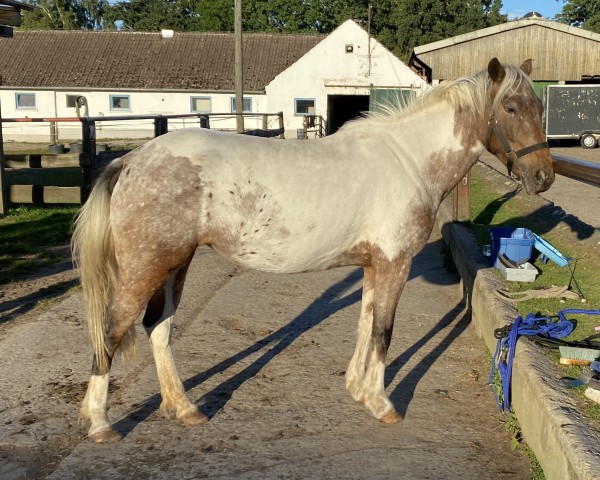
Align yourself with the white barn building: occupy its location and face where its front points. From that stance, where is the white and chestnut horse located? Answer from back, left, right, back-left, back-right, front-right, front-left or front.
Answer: front

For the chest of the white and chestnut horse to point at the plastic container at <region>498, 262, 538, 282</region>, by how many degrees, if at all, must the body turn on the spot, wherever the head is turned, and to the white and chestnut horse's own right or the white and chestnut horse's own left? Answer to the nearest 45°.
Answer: approximately 45° to the white and chestnut horse's own left

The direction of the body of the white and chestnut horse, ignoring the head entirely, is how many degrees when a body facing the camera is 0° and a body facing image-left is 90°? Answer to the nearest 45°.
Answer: approximately 270°

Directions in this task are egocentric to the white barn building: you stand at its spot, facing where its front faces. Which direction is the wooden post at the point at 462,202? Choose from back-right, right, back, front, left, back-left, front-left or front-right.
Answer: front

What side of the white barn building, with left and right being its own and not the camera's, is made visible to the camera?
front

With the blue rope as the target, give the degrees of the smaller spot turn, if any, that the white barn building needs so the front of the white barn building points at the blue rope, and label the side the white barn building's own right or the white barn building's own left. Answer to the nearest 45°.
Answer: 0° — it already faces it

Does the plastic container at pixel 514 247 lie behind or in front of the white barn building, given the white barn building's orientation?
in front
